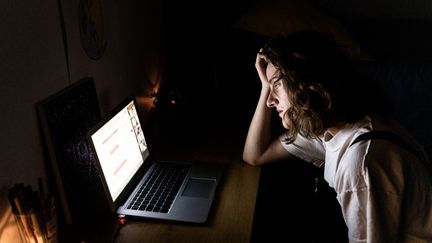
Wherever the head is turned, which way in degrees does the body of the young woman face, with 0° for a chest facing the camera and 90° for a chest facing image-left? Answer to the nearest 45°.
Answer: approximately 90°

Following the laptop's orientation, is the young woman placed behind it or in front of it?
in front

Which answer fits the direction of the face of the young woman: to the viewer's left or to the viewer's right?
to the viewer's left

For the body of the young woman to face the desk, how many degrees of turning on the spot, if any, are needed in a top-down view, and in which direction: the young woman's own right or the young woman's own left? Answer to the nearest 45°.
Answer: approximately 45° to the young woman's own left

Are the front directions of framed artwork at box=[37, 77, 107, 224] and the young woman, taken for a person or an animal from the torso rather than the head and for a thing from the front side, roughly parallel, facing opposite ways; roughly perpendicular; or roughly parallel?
roughly parallel, facing opposite ways

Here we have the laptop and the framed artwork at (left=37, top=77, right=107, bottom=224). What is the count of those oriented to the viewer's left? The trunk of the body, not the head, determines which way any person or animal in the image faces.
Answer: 0

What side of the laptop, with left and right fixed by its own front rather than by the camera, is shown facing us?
right

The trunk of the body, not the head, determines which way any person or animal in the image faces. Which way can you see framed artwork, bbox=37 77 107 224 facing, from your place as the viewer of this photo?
facing the viewer and to the right of the viewer

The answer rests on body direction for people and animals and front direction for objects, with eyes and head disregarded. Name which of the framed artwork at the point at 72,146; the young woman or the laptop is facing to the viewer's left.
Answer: the young woman

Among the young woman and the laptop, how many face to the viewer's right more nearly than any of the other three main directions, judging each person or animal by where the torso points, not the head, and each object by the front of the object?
1
